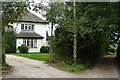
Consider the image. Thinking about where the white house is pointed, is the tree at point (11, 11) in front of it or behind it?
in front

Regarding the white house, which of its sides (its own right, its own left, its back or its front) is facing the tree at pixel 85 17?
front

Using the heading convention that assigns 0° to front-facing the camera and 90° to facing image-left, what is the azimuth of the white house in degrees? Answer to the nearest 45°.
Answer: approximately 0°
